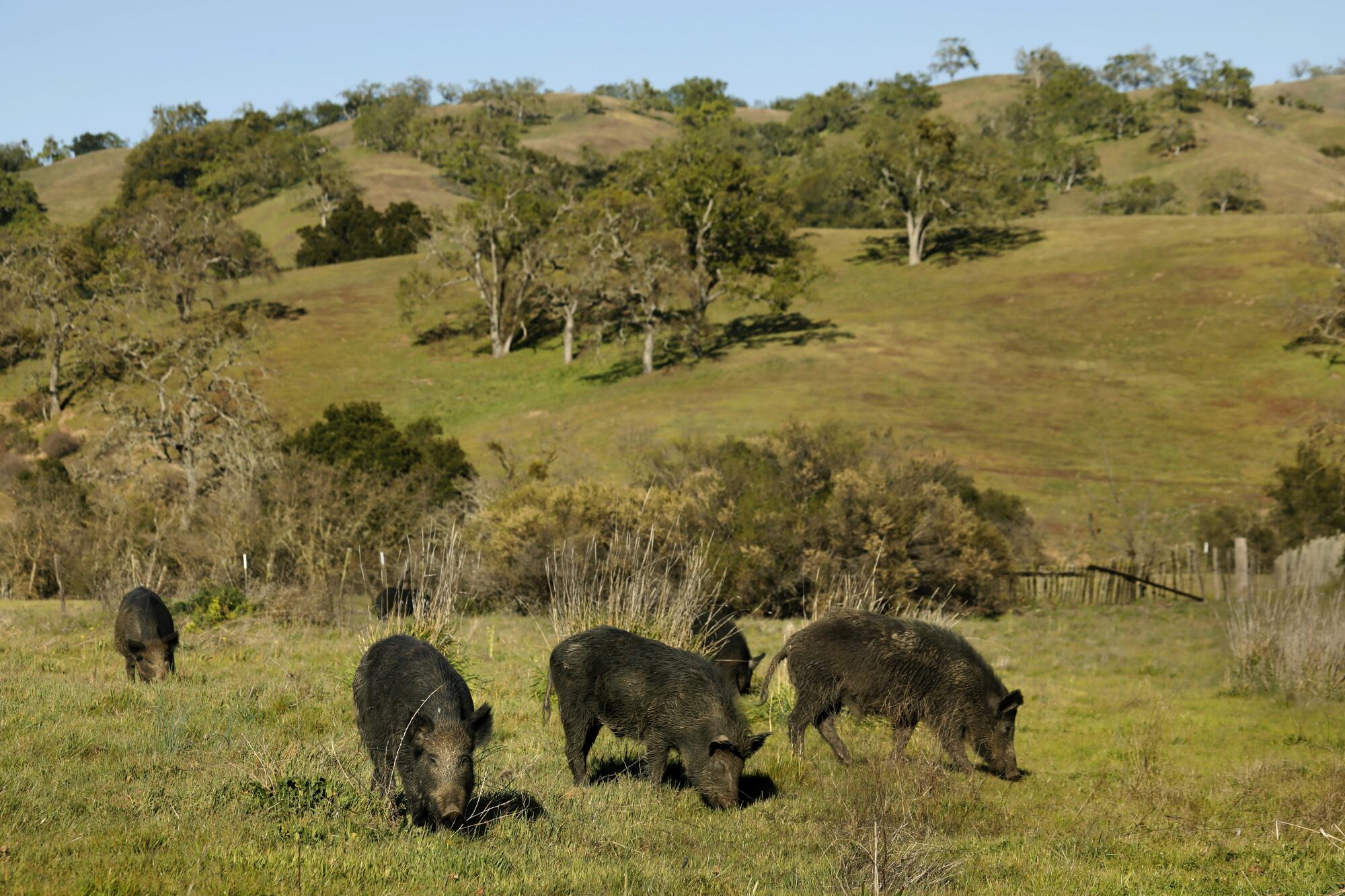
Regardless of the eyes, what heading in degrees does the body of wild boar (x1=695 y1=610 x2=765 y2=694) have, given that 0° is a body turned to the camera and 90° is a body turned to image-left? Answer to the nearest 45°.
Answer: approximately 315°

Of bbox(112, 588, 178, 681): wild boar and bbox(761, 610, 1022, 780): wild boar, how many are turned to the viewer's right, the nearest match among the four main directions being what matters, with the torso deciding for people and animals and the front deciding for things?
1

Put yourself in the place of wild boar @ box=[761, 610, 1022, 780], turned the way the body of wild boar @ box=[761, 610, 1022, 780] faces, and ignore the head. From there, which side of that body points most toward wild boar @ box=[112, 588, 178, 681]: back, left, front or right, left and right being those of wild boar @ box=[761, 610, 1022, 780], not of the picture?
back

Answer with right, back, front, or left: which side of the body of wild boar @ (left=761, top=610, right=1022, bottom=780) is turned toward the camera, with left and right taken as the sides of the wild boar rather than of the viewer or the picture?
right

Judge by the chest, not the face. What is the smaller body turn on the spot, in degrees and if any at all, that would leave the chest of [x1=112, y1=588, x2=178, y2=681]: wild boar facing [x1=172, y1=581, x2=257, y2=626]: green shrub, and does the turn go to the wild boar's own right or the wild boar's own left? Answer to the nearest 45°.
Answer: approximately 180°

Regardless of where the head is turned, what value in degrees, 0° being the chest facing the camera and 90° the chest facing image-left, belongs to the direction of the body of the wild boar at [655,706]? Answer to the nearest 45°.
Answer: approximately 315°

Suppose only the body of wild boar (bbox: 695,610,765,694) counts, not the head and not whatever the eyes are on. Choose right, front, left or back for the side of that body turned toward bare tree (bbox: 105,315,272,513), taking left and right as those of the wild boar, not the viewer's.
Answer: back

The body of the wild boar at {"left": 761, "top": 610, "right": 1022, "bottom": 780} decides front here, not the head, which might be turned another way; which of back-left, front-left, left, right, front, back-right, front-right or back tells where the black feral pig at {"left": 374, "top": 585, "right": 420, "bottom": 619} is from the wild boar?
back-left

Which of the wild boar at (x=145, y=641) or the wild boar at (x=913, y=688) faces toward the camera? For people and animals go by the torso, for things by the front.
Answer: the wild boar at (x=145, y=641)

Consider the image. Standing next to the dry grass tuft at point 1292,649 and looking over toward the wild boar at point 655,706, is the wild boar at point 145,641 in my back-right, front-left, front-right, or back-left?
front-right

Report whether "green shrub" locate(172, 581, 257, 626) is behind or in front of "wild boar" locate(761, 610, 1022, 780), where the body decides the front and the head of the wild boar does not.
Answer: behind

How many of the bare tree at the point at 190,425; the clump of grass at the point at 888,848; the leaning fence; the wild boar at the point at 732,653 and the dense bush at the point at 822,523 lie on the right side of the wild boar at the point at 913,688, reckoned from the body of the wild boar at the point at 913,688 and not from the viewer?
1

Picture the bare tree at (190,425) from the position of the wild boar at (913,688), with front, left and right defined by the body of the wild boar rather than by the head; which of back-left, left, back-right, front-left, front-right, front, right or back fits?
back-left

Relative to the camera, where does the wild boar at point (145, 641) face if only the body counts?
toward the camera

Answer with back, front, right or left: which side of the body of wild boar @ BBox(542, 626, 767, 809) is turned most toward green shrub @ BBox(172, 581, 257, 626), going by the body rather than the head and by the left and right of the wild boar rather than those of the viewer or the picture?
back

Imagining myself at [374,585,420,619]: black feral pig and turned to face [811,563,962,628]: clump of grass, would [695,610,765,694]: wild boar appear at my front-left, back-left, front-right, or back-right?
front-right
